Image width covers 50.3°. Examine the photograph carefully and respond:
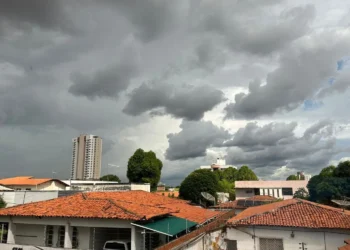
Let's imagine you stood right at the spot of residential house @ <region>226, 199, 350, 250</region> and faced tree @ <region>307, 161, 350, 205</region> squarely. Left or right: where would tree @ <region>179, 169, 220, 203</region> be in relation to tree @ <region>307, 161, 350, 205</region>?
left

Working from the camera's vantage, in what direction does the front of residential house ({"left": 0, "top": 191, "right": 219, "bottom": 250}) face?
facing the viewer

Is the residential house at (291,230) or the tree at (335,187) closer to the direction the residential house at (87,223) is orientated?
the residential house

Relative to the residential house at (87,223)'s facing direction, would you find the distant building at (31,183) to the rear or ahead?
to the rear

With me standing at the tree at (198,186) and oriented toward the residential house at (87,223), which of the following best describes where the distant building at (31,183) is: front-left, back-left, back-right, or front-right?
front-right

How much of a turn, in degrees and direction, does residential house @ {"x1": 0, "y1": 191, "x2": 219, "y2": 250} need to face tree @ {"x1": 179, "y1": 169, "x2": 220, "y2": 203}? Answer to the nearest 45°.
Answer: approximately 135° to its left

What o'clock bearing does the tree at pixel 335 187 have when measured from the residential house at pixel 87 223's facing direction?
The tree is roughly at 8 o'clock from the residential house.

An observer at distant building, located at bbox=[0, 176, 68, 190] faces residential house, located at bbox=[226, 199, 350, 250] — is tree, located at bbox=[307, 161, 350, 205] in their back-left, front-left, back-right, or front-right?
front-left

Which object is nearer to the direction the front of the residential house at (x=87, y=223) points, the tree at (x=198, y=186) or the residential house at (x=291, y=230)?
the residential house

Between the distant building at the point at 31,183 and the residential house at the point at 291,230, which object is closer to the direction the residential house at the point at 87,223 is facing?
the residential house

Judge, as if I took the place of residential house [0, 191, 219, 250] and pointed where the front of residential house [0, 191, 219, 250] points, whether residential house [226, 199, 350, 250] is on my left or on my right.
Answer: on my left
